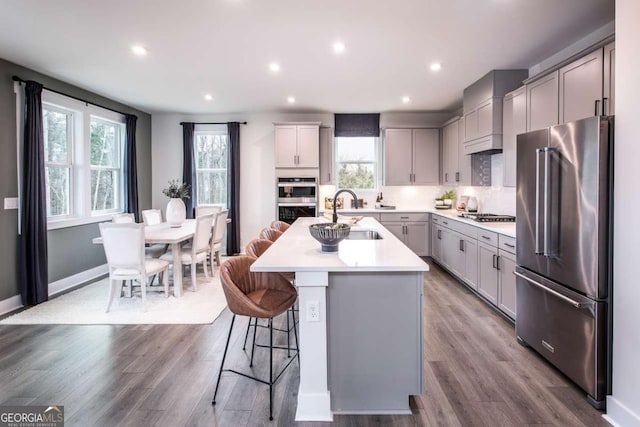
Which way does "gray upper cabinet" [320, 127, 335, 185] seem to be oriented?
toward the camera

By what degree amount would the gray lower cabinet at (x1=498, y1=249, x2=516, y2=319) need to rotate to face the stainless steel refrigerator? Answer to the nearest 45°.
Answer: approximately 45° to its left

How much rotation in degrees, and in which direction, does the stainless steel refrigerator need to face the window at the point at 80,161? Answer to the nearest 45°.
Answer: approximately 45° to its right

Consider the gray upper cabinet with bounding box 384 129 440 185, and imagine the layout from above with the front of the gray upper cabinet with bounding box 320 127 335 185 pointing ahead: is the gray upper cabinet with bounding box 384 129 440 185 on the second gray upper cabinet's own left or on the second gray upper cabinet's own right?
on the second gray upper cabinet's own left

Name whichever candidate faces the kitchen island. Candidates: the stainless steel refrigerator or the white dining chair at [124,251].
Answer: the stainless steel refrigerator

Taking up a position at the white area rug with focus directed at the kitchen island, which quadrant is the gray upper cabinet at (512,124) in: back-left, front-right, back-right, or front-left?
front-left

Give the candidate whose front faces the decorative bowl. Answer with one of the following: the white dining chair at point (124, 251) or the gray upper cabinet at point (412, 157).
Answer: the gray upper cabinet

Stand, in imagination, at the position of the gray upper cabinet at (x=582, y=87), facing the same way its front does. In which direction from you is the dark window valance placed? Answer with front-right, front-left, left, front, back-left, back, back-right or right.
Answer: right

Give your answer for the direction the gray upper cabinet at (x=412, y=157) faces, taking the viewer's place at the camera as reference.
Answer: facing the viewer

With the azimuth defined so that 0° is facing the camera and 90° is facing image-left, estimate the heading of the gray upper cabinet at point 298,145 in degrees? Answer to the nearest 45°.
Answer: approximately 0°

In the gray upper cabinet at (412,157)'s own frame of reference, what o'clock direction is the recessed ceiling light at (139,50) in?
The recessed ceiling light is roughly at 1 o'clock from the gray upper cabinet.

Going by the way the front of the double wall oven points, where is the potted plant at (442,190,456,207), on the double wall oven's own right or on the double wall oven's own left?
on the double wall oven's own left

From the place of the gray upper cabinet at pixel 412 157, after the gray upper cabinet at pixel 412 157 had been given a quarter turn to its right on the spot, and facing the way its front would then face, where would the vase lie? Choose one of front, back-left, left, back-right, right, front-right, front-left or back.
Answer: front-left
